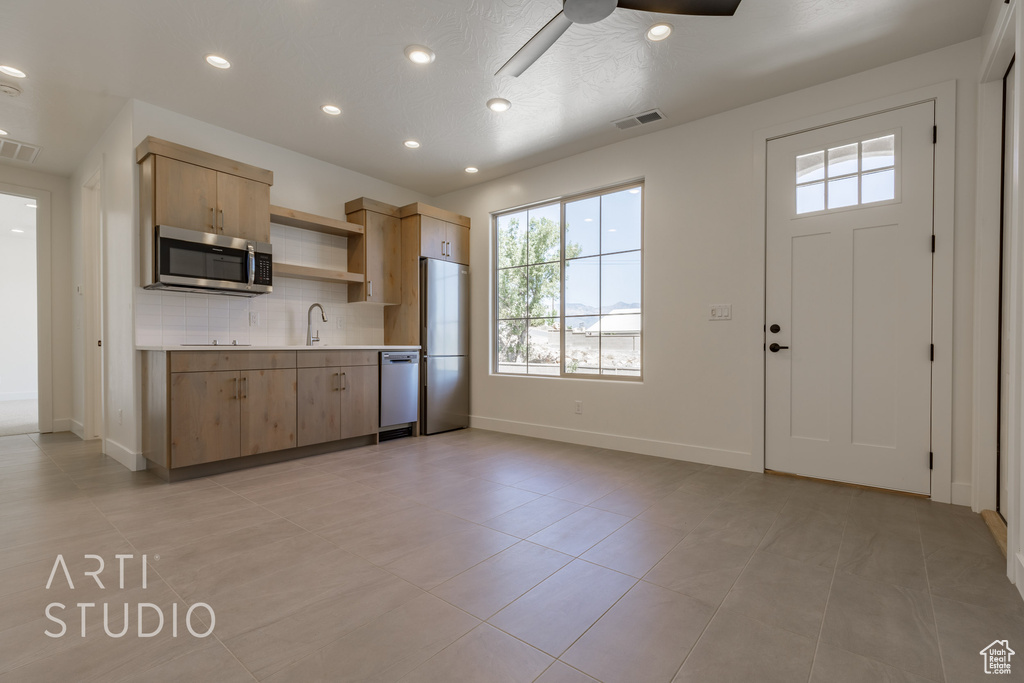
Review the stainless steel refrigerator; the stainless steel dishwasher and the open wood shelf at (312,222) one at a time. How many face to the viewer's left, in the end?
0

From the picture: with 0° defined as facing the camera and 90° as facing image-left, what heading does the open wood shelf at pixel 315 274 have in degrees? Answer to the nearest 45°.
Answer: approximately 315°

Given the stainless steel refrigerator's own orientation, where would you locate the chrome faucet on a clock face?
The chrome faucet is roughly at 4 o'clock from the stainless steel refrigerator.

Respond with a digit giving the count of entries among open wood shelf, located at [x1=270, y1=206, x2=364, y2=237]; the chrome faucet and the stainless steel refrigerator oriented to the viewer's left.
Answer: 0

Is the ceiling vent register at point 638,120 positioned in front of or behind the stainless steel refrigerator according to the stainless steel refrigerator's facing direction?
in front

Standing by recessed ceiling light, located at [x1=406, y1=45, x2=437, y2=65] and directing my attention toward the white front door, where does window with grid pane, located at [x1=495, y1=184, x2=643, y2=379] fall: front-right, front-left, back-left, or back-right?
front-left

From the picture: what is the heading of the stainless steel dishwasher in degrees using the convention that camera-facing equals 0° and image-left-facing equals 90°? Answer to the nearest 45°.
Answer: approximately 315°

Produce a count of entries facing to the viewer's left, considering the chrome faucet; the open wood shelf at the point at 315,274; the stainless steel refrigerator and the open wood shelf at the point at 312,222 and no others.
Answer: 0

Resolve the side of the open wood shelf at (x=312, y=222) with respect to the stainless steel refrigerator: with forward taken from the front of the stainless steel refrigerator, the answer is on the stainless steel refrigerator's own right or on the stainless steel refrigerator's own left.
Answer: on the stainless steel refrigerator's own right

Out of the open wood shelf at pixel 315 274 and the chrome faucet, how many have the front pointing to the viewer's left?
0

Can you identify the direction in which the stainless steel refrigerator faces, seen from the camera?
facing the viewer and to the right of the viewer
